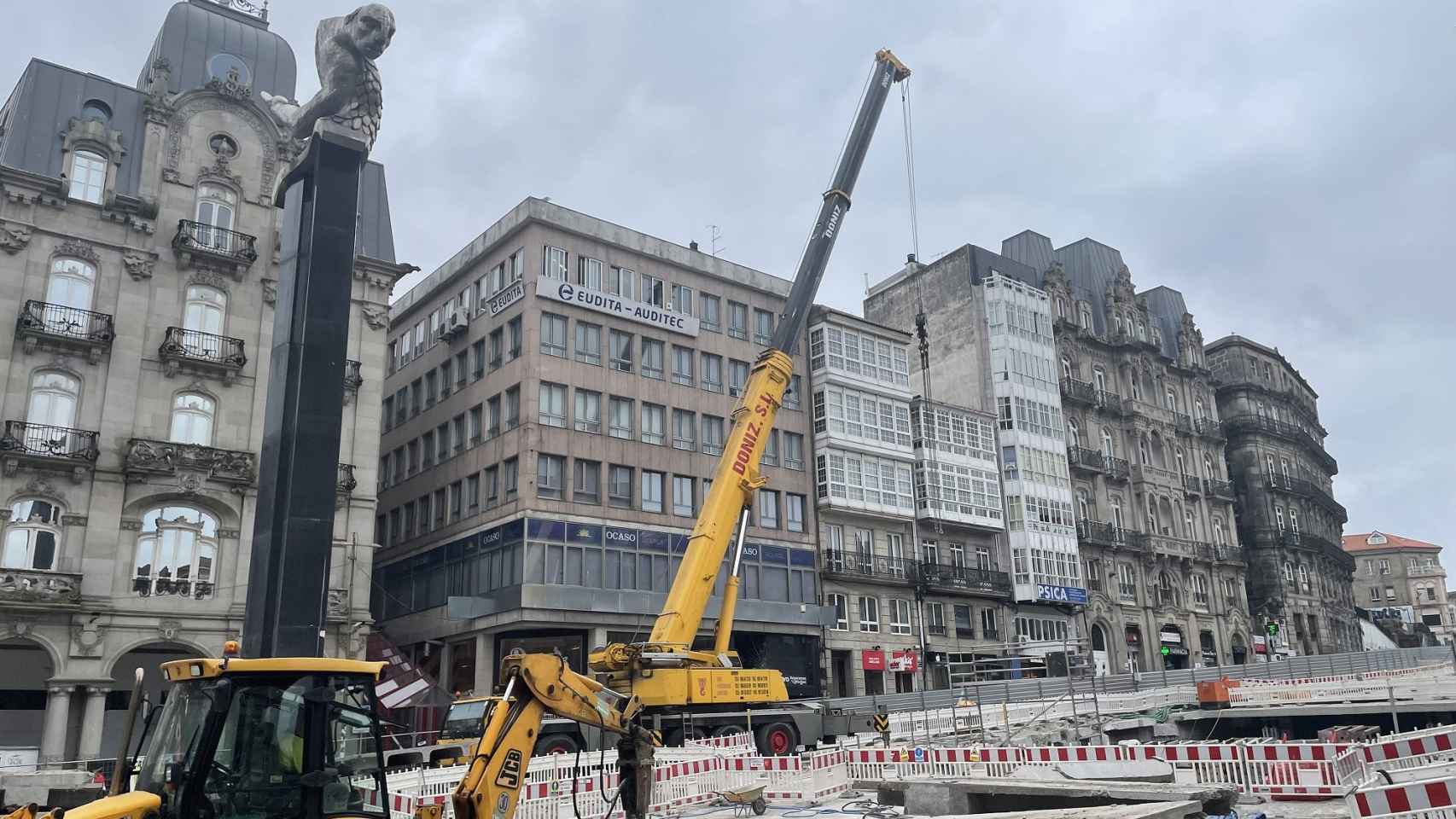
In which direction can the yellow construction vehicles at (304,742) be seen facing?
to the viewer's left

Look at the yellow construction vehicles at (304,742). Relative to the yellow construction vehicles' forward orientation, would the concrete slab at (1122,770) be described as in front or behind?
behind

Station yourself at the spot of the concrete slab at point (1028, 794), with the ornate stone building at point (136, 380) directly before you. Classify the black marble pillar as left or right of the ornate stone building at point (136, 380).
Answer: left
